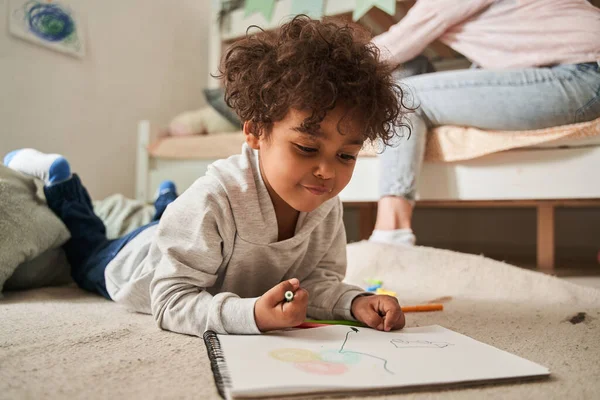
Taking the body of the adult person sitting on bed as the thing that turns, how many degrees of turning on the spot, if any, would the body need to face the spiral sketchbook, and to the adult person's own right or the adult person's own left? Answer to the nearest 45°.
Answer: approximately 90° to the adult person's own left

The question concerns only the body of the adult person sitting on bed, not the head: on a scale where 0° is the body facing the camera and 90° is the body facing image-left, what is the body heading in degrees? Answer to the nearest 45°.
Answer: approximately 90°

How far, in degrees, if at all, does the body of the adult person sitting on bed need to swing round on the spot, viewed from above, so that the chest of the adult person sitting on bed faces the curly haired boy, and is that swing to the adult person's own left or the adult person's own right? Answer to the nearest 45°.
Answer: approximately 90° to the adult person's own left
